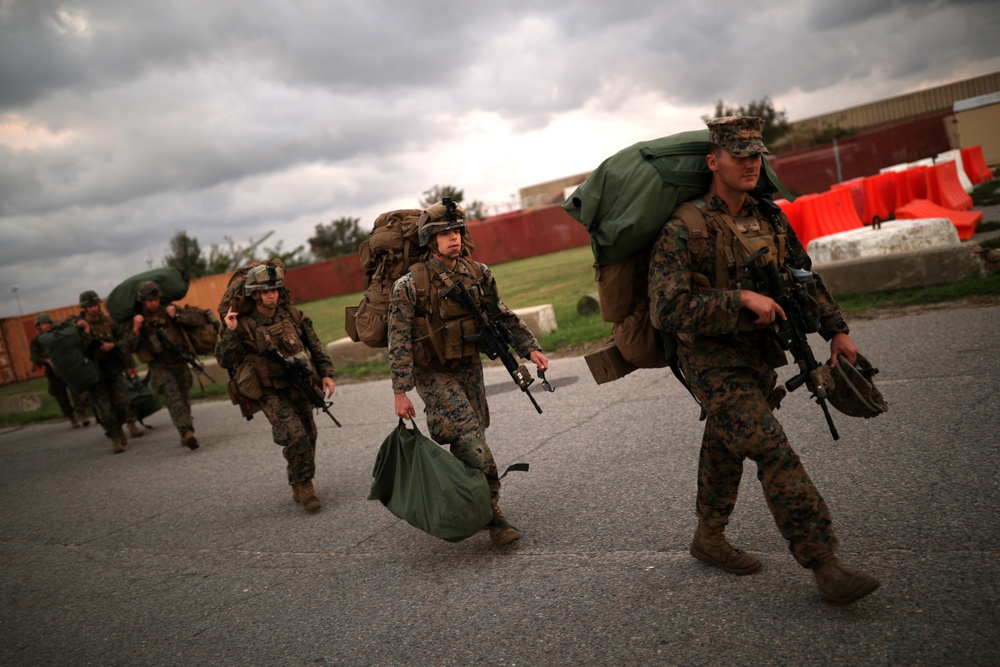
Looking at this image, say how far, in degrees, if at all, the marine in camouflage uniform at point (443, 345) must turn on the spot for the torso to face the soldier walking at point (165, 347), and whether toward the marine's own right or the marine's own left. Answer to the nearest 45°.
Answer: approximately 180°

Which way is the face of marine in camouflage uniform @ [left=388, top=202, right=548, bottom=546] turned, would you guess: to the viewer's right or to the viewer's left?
to the viewer's right

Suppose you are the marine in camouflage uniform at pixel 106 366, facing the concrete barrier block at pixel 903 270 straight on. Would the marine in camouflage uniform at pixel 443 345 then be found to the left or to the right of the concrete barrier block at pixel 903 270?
right

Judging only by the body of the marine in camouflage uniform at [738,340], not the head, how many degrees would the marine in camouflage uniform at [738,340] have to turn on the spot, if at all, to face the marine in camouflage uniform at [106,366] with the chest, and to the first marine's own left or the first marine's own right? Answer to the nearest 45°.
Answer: approximately 180°

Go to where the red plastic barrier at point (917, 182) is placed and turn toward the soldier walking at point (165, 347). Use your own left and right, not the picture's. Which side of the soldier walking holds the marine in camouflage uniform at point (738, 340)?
left

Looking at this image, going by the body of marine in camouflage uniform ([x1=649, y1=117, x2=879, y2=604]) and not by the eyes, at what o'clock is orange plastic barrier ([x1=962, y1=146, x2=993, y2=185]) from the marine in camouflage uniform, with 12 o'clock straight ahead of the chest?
The orange plastic barrier is roughly at 8 o'clock from the marine in camouflage uniform.

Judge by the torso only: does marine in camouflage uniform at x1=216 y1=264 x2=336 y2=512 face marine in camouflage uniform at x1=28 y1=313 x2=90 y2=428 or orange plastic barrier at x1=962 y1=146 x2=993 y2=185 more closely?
the orange plastic barrier

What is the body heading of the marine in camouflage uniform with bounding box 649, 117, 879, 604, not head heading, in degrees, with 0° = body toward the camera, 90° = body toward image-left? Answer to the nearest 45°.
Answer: approximately 315°

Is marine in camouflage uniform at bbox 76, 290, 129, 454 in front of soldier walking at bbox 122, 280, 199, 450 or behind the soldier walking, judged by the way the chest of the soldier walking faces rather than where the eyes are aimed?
behind
